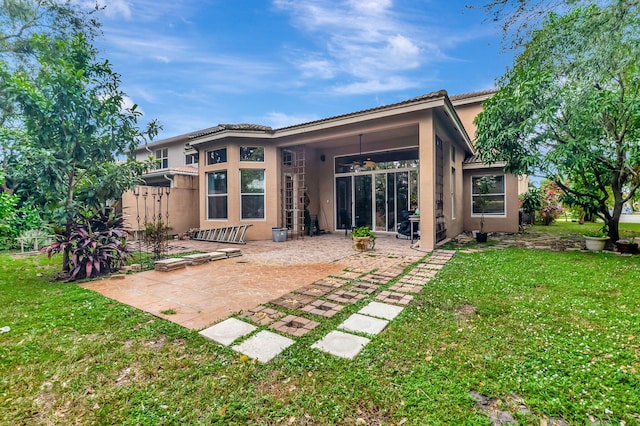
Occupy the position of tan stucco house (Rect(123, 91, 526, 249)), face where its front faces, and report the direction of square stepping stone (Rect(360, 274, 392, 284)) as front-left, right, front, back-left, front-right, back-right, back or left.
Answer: back

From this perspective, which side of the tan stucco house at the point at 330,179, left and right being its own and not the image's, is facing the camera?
back

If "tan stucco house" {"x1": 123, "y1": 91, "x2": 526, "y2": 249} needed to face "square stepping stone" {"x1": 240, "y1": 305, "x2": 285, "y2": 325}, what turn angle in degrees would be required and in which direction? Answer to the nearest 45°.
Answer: approximately 180°

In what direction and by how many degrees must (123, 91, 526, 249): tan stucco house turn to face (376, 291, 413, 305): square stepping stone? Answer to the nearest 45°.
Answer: approximately 180°

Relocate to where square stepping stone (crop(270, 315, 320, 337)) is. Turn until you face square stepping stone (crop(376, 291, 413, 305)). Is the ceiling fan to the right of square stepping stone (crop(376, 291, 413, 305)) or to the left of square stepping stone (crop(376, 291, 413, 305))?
left

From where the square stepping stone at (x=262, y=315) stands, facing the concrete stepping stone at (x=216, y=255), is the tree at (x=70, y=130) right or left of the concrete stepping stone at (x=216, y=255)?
left

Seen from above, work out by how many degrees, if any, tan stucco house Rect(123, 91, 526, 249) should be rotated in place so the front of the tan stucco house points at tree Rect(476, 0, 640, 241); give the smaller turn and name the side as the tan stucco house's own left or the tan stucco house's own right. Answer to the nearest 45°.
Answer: approximately 135° to the tan stucco house's own right

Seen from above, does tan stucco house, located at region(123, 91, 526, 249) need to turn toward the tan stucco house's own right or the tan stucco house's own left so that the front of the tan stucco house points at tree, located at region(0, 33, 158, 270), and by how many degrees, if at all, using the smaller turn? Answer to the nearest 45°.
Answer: approximately 135° to the tan stucco house's own left
